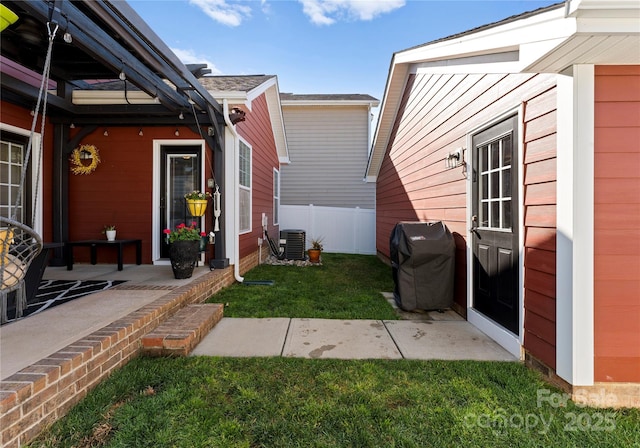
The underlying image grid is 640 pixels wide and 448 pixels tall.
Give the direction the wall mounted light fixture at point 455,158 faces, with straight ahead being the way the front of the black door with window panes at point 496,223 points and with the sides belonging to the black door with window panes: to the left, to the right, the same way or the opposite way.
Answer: the same way

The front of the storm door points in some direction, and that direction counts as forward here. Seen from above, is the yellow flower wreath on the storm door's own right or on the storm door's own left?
on the storm door's own right

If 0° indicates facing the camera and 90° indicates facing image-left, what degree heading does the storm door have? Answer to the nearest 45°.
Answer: approximately 0°

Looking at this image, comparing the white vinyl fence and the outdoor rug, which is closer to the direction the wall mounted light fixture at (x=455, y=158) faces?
the outdoor rug

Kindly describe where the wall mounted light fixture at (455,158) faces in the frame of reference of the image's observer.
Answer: facing the viewer and to the left of the viewer

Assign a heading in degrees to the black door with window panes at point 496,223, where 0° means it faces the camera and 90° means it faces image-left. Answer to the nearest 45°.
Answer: approximately 45°

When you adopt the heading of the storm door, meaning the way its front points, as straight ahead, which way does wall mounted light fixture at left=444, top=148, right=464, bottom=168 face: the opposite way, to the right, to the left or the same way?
to the right

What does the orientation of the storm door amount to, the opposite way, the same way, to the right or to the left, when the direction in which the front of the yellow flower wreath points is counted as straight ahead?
the same way

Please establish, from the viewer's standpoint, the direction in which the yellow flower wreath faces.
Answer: facing the viewer

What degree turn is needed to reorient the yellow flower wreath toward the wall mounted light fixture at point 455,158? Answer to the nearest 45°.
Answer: approximately 45° to its left

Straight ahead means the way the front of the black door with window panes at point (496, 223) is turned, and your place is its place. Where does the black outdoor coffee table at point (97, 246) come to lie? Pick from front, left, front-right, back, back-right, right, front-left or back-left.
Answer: front-right
